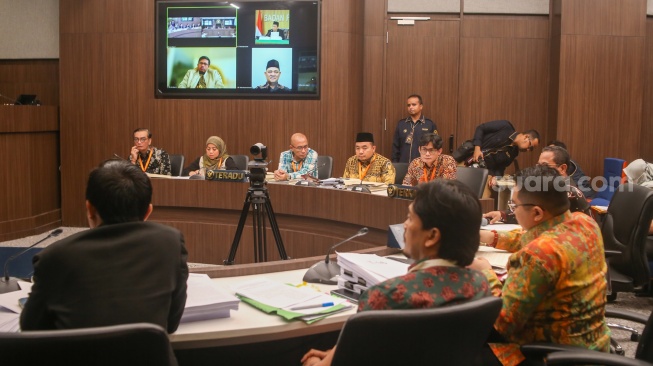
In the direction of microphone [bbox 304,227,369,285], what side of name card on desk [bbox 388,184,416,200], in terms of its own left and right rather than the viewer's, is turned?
front

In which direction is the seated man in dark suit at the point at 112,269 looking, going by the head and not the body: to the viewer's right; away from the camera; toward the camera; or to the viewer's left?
away from the camera

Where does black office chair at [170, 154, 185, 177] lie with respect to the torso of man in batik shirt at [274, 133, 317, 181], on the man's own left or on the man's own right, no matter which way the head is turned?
on the man's own right

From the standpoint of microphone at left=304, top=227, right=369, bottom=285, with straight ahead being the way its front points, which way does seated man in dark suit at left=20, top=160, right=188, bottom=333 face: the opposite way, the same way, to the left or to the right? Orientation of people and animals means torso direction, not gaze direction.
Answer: to the left

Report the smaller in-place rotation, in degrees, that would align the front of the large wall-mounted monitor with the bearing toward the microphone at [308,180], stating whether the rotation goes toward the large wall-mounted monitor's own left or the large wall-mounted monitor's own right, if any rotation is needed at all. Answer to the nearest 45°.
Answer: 0° — it already faces it

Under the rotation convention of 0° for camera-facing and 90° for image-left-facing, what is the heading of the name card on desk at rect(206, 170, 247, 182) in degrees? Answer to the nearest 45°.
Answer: approximately 0°

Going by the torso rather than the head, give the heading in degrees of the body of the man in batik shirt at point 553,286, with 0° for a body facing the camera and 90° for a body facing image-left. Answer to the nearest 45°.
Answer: approximately 135°

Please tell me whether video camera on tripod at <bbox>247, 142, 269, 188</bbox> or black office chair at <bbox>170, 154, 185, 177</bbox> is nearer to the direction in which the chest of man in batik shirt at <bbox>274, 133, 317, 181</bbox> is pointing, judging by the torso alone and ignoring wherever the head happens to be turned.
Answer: the video camera on tripod

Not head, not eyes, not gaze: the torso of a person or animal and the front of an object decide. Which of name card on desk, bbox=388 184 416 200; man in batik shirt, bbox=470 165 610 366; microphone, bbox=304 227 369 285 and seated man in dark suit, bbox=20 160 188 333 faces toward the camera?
the name card on desk

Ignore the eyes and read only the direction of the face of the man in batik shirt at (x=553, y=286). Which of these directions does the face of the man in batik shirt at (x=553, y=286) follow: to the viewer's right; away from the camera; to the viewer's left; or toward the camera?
to the viewer's left

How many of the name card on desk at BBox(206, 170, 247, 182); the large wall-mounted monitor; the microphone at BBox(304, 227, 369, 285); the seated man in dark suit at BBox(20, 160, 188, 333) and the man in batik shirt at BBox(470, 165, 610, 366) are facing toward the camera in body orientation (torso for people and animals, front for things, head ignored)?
2

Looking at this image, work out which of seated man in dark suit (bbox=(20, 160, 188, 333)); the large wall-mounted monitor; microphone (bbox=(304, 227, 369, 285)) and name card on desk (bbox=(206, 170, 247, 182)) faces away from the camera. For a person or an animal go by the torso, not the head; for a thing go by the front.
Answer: the seated man in dark suit

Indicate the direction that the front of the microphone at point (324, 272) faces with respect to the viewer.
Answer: facing to the right of the viewer

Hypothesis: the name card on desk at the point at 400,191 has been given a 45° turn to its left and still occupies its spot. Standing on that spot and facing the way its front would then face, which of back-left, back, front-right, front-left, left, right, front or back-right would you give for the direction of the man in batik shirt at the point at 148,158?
back

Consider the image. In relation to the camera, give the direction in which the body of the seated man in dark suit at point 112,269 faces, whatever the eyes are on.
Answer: away from the camera
